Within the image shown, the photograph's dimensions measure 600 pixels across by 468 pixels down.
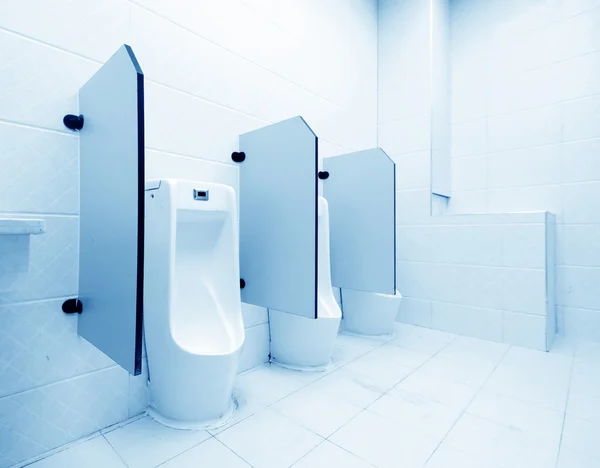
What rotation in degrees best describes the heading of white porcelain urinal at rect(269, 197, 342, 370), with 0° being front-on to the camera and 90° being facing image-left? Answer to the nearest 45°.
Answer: approximately 315°

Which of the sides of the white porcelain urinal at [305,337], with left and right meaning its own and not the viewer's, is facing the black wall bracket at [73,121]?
right

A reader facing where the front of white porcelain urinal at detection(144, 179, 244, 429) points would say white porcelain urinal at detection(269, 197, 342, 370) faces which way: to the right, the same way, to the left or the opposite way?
the same way

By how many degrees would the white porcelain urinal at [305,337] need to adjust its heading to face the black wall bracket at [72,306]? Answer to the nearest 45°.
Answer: approximately 90° to its right

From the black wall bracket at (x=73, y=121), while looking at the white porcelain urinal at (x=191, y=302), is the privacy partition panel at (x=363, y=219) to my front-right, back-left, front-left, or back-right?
front-left

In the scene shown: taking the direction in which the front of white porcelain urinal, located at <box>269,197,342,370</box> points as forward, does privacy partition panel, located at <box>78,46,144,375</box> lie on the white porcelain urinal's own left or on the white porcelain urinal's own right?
on the white porcelain urinal's own right

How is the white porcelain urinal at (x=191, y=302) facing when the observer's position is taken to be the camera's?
facing the viewer and to the right of the viewer

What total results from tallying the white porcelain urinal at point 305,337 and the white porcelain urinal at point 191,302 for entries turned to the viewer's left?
0

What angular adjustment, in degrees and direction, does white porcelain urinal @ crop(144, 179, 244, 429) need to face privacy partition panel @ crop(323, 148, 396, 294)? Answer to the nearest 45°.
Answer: approximately 90° to its left
